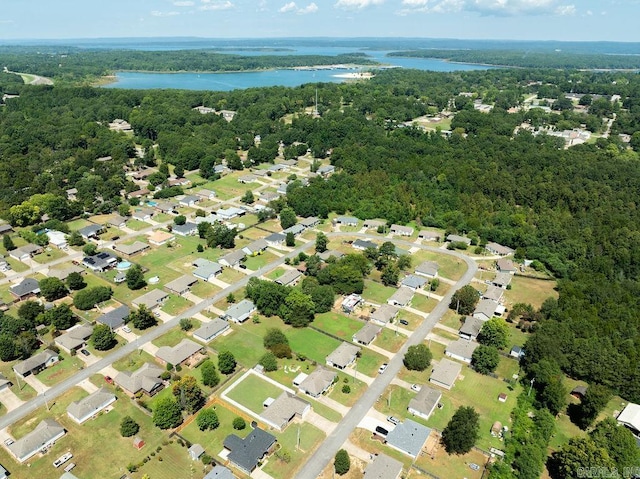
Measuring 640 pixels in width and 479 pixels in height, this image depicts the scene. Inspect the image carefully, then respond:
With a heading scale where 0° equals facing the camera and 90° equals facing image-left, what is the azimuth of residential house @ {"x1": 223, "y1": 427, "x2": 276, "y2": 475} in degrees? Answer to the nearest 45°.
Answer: approximately 315°

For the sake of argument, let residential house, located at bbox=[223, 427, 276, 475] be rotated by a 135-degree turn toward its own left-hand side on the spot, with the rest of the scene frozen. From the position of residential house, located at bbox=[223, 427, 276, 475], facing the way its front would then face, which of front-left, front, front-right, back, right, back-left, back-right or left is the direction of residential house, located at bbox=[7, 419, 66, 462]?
left

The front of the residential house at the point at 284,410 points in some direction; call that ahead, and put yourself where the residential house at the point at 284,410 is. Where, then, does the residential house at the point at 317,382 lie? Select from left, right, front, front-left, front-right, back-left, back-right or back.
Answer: left

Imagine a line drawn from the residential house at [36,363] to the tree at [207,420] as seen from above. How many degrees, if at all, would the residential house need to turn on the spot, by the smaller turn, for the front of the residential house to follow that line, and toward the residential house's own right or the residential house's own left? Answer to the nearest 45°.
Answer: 0° — it already faces it

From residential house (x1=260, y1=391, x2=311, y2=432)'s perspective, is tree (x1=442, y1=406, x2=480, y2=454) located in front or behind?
in front

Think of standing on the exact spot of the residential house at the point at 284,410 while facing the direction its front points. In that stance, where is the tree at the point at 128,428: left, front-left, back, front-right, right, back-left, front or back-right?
back-right

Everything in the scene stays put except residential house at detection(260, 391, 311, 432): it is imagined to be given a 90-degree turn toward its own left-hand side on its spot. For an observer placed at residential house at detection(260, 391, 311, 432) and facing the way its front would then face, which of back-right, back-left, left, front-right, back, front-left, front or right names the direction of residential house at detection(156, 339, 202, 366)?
left
